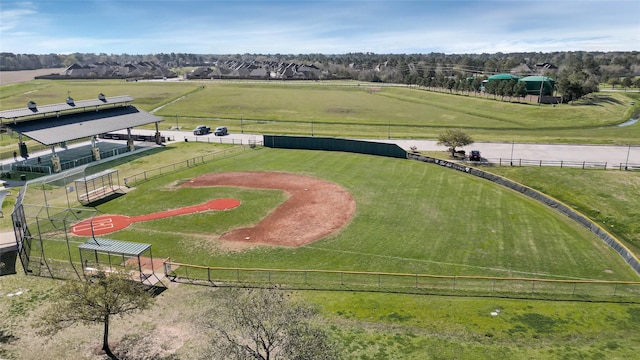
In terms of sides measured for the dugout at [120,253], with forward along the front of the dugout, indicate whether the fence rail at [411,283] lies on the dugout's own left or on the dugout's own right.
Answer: on the dugout's own right

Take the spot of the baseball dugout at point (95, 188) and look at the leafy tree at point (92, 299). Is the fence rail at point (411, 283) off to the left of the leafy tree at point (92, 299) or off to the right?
left

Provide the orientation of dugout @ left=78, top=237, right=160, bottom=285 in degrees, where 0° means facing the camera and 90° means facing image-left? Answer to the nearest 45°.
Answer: approximately 225°

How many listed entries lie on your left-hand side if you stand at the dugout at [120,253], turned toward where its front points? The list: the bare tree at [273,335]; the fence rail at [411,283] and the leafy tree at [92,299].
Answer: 0

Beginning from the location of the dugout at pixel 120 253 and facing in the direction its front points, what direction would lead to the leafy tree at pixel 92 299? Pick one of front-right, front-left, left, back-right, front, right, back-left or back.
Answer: back-right

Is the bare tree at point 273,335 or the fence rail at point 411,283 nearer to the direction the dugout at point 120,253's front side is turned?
the fence rail

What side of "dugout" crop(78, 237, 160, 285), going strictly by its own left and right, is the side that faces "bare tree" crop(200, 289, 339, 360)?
right

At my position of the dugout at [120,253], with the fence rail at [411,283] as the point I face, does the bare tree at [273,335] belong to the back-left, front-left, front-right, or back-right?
front-right

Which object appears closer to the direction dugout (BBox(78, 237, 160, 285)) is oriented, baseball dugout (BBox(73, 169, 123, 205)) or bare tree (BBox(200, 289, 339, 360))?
the baseball dugout

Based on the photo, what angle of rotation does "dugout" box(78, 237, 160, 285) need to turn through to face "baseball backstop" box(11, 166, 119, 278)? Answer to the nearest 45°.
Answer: approximately 90° to its left

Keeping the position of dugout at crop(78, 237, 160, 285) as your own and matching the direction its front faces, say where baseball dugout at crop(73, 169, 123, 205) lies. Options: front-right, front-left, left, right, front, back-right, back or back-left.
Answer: front-left
